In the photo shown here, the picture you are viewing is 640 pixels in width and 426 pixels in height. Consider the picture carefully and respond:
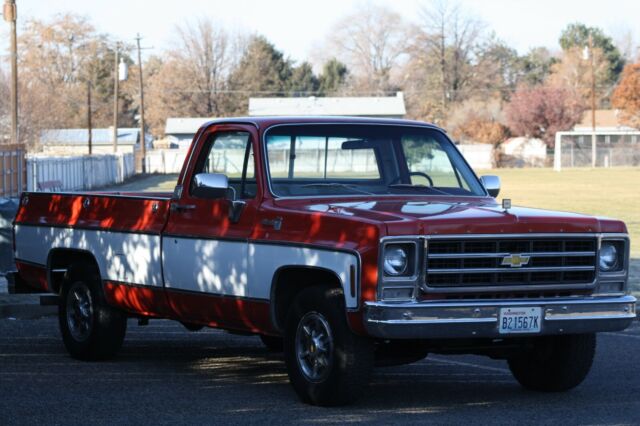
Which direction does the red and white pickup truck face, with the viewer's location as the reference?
facing the viewer and to the right of the viewer
